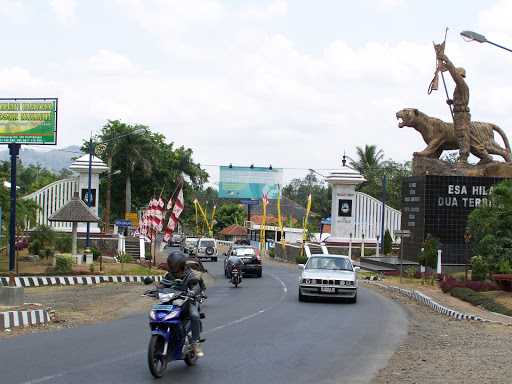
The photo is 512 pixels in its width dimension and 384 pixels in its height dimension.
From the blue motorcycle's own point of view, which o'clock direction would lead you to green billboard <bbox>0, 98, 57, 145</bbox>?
The green billboard is roughly at 4 o'clock from the blue motorcycle.

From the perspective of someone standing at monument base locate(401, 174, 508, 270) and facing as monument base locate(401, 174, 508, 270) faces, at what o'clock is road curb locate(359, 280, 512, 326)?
The road curb is roughly at 12 o'clock from the monument base.

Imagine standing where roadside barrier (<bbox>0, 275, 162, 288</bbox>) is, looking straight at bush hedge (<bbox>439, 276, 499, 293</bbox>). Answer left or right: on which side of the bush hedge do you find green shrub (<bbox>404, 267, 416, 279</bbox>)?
left

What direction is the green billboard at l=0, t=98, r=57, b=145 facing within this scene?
toward the camera

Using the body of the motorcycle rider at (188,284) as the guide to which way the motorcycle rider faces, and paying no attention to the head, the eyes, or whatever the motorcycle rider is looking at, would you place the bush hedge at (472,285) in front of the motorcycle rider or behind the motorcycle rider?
behind

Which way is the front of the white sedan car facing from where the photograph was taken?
facing the viewer

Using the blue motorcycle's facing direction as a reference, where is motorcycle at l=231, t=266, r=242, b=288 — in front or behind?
behind

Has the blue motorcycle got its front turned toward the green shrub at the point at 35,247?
no

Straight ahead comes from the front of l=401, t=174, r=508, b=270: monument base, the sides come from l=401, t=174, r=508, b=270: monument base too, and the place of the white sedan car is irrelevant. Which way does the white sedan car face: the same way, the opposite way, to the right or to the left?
the same way

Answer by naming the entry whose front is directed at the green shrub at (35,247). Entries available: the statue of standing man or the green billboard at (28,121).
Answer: the statue of standing man

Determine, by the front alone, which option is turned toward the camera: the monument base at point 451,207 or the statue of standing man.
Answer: the monument base

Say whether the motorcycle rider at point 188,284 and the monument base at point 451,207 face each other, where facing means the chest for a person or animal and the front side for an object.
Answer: no

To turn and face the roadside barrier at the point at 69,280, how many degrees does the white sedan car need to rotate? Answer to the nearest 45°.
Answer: approximately 135° to its right

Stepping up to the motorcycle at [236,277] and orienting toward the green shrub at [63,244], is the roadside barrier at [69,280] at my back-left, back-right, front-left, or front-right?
front-left

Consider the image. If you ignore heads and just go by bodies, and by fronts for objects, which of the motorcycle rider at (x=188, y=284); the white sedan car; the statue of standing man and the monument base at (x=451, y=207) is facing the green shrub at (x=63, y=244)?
the statue of standing man

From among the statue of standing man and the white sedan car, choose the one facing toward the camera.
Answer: the white sedan car

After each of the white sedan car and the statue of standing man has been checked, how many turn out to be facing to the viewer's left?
1
